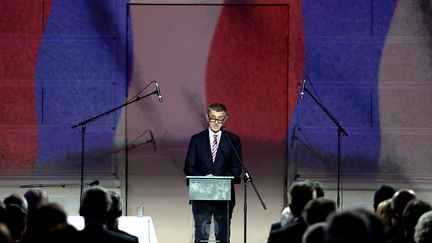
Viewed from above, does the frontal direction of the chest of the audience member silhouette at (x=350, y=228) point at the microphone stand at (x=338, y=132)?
yes

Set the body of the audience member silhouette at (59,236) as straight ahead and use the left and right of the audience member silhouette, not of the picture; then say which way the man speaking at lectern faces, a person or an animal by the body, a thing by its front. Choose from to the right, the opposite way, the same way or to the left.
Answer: the opposite way

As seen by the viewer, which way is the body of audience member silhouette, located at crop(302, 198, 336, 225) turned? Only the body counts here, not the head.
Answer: away from the camera

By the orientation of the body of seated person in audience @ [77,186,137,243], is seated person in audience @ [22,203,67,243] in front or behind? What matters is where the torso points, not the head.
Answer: behind

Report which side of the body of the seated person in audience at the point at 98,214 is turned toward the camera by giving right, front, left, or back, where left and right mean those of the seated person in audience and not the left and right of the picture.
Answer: back

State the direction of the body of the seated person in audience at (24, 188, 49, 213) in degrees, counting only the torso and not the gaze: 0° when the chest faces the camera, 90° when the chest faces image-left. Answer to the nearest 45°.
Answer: approximately 180°

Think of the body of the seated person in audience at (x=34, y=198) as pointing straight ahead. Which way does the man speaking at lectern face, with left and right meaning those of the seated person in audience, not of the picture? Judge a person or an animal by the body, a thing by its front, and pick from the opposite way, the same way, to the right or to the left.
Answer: the opposite way

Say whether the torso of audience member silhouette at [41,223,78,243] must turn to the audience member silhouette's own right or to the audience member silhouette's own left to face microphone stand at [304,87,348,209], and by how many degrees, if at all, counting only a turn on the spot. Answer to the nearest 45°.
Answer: approximately 45° to the audience member silhouette's own right

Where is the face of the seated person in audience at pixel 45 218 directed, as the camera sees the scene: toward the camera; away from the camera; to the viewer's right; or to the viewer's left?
away from the camera

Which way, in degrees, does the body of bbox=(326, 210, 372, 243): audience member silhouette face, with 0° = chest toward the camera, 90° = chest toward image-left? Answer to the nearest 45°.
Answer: approximately 180°

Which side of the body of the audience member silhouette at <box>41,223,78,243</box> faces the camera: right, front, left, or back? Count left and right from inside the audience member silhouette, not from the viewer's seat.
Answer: back
